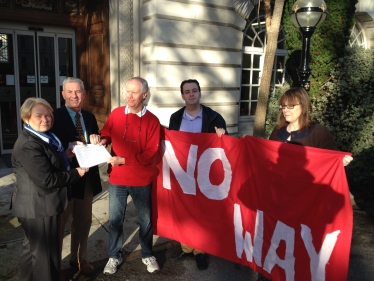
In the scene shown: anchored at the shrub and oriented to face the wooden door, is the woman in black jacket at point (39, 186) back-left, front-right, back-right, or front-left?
front-left

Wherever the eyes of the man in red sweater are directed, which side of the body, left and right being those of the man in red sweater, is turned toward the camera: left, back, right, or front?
front

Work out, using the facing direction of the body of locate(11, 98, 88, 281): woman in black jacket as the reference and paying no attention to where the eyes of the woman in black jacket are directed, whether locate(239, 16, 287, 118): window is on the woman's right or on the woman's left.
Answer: on the woman's left

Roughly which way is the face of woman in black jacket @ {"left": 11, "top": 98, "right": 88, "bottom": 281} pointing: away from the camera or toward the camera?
toward the camera

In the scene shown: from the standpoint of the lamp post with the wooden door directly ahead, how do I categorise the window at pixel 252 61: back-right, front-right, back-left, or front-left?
front-right

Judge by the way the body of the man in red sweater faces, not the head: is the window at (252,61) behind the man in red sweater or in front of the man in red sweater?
behind

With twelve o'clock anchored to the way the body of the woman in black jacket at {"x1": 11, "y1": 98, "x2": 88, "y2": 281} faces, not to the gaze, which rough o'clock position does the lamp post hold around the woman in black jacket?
The lamp post is roughly at 11 o'clock from the woman in black jacket.

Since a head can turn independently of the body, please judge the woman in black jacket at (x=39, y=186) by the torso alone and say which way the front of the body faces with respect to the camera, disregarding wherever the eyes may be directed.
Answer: to the viewer's right

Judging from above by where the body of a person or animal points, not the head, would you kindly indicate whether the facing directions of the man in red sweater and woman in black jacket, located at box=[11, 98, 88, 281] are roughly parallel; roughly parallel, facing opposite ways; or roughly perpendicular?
roughly perpendicular

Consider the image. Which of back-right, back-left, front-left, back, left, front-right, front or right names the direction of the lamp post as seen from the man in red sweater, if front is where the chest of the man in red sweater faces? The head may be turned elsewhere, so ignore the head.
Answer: back-left

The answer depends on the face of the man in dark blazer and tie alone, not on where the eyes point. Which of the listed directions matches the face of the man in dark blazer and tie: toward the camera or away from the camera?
toward the camera

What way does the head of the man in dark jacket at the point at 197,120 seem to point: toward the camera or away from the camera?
toward the camera

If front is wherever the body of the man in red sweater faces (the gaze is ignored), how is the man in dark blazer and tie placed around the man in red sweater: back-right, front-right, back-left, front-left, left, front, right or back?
right

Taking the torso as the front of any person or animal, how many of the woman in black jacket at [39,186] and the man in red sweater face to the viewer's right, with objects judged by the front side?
1
